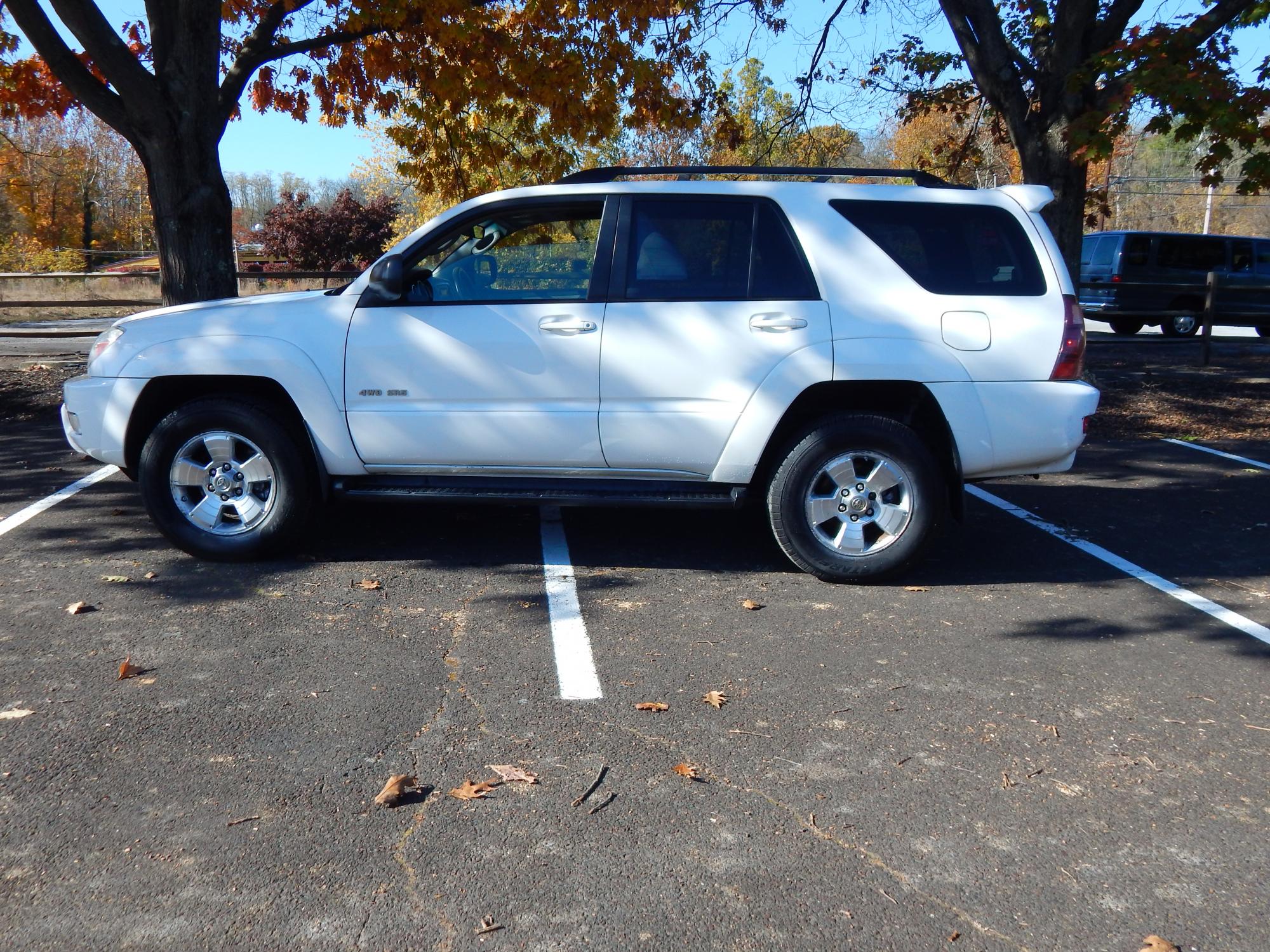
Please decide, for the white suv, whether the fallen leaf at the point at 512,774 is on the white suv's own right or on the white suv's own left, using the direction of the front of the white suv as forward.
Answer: on the white suv's own left

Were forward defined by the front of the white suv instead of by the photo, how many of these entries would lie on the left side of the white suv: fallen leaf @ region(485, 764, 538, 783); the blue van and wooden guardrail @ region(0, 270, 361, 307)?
1

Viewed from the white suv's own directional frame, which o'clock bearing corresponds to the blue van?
The blue van is roughly at 4 o'clock from the white suv.

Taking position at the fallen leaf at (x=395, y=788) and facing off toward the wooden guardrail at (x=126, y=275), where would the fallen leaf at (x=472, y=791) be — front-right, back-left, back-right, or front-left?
back-right

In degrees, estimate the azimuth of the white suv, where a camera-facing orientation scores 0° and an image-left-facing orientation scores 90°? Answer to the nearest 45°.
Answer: approximately 90°

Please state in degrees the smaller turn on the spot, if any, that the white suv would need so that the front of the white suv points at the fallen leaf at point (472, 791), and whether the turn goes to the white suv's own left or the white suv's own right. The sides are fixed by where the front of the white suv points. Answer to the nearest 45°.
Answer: approximately 90° to the white suv's own left

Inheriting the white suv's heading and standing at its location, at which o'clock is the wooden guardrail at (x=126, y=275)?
The wooden guardrail is roughly at 2 o'clock from the white suv.

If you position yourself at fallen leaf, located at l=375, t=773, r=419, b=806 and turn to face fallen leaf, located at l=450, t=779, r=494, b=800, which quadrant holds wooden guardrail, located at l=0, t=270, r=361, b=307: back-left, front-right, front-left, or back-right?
back-left

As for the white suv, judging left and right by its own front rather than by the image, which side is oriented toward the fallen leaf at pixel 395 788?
left

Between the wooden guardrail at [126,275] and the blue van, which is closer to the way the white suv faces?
the wooden guardrail

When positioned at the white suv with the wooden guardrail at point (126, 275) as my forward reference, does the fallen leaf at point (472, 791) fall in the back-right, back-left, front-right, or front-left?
back-left

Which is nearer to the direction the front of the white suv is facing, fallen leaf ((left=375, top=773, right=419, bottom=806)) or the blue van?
the fallen leaf
